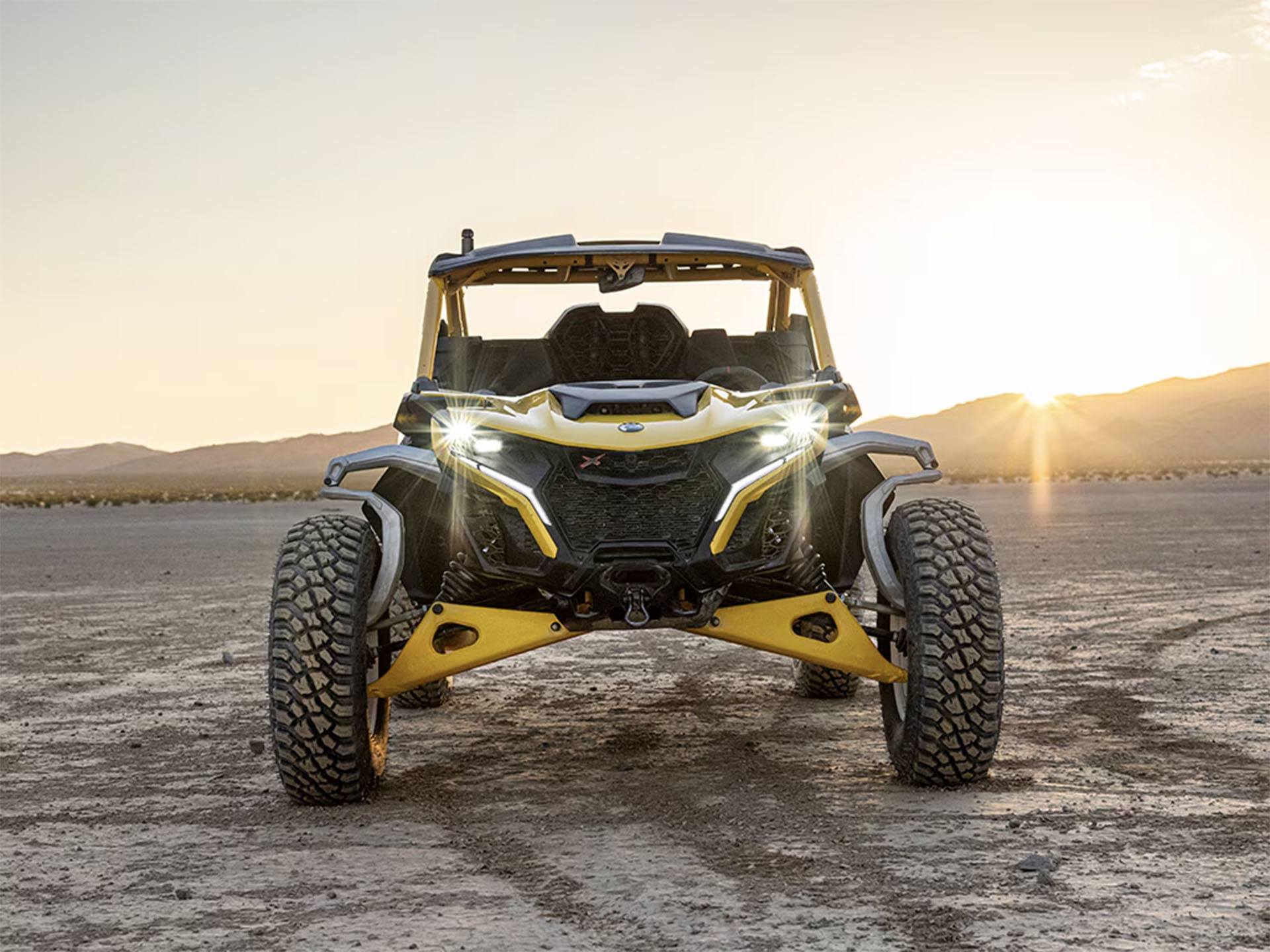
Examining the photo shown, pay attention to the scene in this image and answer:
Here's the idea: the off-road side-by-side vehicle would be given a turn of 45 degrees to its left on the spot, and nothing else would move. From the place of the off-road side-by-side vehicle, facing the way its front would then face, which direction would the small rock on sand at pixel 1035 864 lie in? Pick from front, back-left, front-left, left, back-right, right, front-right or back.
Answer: front

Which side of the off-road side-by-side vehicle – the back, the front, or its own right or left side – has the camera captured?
front
